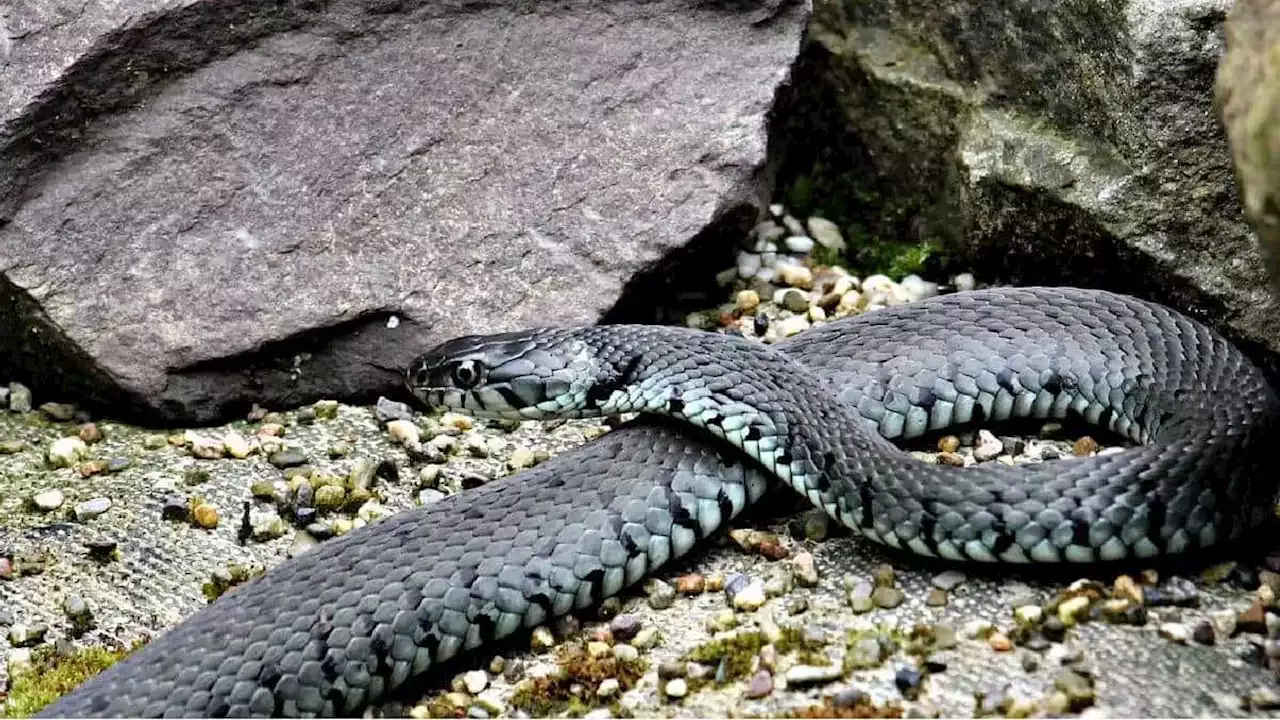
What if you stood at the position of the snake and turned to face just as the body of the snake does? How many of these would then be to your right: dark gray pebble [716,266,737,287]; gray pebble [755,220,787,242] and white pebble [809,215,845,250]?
3

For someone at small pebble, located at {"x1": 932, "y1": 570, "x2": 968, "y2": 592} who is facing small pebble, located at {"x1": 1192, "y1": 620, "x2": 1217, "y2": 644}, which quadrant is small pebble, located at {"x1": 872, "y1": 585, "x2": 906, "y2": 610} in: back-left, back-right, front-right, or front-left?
back-right

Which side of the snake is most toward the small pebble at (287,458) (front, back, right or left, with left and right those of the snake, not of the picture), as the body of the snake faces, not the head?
front

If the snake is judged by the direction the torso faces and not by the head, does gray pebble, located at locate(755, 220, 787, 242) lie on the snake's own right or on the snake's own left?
on the snake's own right

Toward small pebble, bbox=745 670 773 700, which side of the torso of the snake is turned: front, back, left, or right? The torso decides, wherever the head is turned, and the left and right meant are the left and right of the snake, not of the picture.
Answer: left

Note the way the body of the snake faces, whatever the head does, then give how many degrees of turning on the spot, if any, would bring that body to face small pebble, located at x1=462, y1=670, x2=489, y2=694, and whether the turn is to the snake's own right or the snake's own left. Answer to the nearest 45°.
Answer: approximately 45° to the snake's own left

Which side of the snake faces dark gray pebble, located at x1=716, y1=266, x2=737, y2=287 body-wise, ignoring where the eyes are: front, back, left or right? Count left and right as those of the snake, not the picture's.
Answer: right

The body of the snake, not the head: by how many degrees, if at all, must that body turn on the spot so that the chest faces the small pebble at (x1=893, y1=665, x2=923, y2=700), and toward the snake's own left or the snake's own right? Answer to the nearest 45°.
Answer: approximately 135° to the snake's own left

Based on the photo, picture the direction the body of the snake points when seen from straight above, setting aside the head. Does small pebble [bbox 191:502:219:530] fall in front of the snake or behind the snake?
in front

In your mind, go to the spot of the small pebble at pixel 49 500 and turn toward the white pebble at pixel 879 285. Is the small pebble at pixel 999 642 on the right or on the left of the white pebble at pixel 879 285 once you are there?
right

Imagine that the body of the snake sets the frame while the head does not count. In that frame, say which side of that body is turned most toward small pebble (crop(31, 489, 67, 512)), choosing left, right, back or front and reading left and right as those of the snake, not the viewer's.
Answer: front

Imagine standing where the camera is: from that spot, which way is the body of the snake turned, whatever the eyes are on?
to the viewer's left

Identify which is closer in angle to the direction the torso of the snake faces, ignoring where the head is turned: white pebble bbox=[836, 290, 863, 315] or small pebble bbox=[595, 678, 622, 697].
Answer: the small pebble

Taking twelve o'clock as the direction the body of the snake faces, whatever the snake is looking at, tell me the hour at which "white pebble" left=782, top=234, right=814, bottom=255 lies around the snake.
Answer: The white pebble is roughly at 3 o'clock from the snake.
